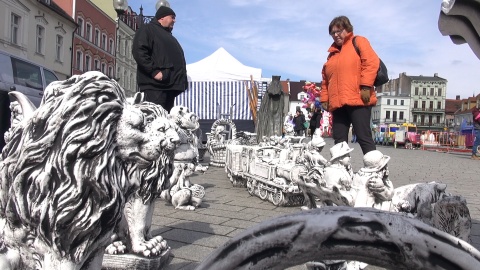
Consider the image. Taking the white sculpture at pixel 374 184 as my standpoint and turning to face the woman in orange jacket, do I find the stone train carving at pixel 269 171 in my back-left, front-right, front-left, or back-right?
front-left

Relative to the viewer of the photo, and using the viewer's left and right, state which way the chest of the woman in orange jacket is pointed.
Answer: facing the viewer and to the left of the viewer

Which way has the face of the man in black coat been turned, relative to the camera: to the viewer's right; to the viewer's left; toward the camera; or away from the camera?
to the viewer's right

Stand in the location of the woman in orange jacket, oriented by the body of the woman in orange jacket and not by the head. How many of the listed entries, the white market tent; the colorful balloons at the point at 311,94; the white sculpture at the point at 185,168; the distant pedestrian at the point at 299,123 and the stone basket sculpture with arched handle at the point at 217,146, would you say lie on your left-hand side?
0

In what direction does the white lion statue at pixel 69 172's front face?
to the viewer's right

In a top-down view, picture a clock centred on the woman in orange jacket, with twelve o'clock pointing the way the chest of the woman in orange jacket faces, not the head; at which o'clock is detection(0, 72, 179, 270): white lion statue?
The white lion statue is roughly at 11 o'clock from the woman in orange jacket.

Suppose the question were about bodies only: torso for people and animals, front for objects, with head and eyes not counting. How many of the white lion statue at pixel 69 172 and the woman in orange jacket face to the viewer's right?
1

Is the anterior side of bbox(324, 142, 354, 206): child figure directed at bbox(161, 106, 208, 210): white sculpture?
no

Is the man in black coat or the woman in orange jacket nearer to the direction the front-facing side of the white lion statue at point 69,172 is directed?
the woman in orange jacket

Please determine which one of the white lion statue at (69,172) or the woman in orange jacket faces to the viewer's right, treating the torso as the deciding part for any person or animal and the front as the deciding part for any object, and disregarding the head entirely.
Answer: the white lion statue
